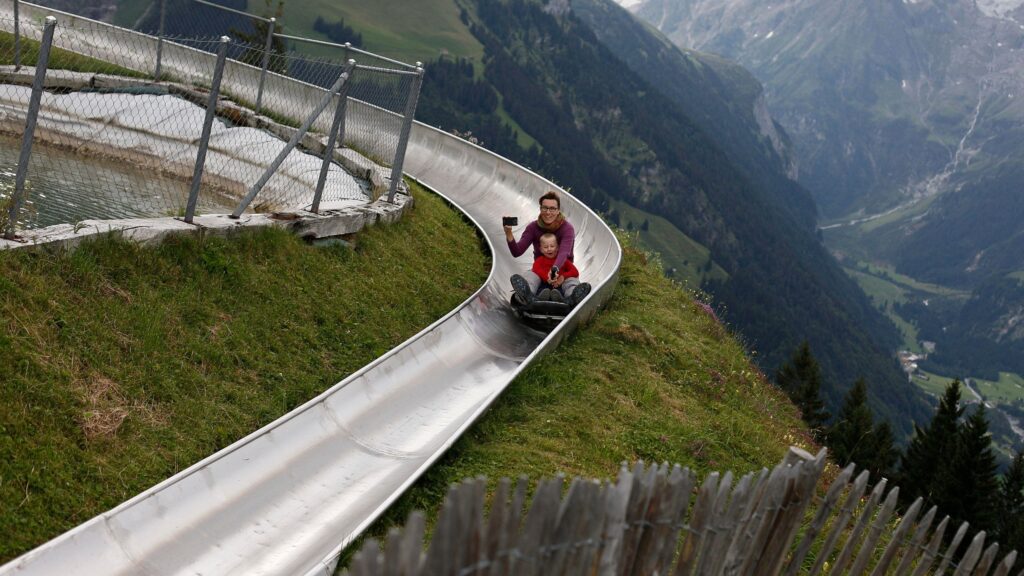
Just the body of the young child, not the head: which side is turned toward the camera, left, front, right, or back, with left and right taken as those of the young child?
front

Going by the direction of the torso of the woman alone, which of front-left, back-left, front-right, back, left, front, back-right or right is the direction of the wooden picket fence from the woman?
front

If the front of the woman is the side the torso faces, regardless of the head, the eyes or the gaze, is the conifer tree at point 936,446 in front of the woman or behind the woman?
behind

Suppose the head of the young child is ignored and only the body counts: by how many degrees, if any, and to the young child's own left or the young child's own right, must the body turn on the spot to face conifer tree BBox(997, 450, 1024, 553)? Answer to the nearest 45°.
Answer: approximately 135° to the young child's own left

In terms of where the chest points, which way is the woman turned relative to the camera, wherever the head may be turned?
toward the camera

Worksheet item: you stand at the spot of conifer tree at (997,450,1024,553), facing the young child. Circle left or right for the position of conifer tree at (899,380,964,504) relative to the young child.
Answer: right

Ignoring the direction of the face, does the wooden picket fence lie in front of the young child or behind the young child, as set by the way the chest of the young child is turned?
in front

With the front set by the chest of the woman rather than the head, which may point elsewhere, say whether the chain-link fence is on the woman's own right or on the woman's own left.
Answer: on the woman's own right

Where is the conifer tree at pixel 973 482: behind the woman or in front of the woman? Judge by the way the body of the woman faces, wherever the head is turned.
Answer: behind

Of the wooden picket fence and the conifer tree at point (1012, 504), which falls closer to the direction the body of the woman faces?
the wooden picket fence
